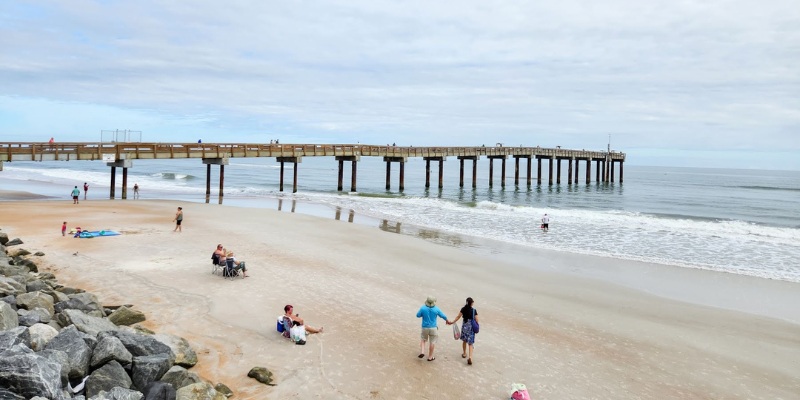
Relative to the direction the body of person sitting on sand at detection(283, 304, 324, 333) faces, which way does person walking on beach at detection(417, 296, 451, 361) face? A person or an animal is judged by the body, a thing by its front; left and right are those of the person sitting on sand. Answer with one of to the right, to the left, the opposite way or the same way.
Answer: to the left

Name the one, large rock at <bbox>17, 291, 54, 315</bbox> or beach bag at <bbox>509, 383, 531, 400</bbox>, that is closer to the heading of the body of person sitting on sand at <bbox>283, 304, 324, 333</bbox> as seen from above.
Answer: the beach bag

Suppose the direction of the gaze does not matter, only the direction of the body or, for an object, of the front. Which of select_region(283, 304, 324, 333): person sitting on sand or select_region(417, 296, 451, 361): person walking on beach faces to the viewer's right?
the person sitting on sand

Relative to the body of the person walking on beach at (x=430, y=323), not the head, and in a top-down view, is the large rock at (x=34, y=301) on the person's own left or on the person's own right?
on the person's own left

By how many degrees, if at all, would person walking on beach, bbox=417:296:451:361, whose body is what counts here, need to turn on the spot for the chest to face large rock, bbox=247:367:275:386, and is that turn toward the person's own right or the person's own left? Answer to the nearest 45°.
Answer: approximately 135° to the person's own left

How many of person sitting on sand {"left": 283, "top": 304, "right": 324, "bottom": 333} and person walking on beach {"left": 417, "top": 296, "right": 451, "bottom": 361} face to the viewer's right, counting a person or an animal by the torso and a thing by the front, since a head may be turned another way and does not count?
1

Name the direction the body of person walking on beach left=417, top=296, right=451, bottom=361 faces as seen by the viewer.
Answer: away from the camera

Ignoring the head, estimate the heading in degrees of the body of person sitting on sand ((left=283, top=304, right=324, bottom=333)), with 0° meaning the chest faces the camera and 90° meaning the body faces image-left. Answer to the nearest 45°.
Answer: approximately 270°

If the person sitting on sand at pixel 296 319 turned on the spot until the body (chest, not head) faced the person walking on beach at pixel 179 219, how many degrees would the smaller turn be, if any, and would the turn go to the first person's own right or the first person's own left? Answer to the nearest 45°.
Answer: approximately 90° to the first person's own left

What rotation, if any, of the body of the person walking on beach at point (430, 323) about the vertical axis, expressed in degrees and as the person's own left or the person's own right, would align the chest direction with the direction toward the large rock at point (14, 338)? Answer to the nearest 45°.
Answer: approximately 135° to the person's own left
